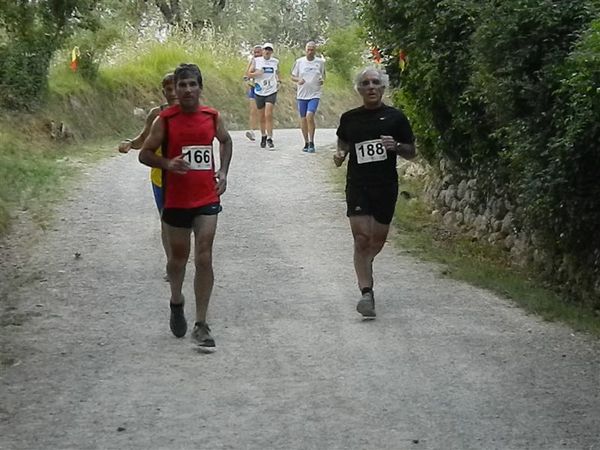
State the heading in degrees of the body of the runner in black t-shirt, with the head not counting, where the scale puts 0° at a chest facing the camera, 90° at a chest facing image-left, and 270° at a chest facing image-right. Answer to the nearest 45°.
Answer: approximately 0°

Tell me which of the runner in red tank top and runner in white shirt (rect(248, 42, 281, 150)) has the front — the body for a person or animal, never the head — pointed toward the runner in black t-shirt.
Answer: the runner in white shirt

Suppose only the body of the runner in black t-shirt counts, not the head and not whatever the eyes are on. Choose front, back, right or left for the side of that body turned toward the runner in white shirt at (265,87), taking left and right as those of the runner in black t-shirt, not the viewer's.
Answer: back

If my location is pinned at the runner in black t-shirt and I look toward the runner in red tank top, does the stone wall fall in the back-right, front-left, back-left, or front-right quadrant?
back-right

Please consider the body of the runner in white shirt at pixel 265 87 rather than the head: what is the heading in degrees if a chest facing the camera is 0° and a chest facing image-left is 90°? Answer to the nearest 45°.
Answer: approximately 0°
